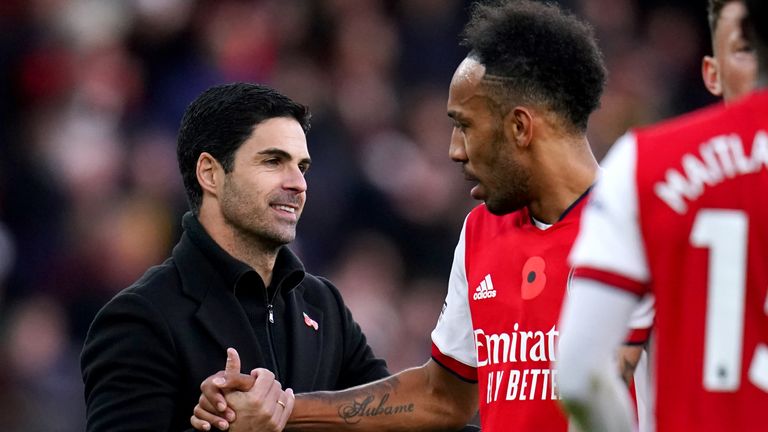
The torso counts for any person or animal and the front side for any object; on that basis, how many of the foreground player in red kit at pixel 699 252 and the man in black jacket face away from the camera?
1

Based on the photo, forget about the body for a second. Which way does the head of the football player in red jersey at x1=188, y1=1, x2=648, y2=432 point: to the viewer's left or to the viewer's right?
to the viewer's left

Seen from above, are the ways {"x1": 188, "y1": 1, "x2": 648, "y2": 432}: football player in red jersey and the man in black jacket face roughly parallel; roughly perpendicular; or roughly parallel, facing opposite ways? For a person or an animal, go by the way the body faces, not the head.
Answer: roughly perpendicular

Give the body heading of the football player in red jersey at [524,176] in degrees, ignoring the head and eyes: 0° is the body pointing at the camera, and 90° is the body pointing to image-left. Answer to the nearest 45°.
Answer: approximately 45°

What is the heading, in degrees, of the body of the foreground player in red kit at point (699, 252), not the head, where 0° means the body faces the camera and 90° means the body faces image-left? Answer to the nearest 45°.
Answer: approximately 180°

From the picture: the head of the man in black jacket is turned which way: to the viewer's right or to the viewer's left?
to the viewer's right

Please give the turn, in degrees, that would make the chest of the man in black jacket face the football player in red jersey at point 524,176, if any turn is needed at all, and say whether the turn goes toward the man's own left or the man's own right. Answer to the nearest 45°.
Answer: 0° — they already face them
